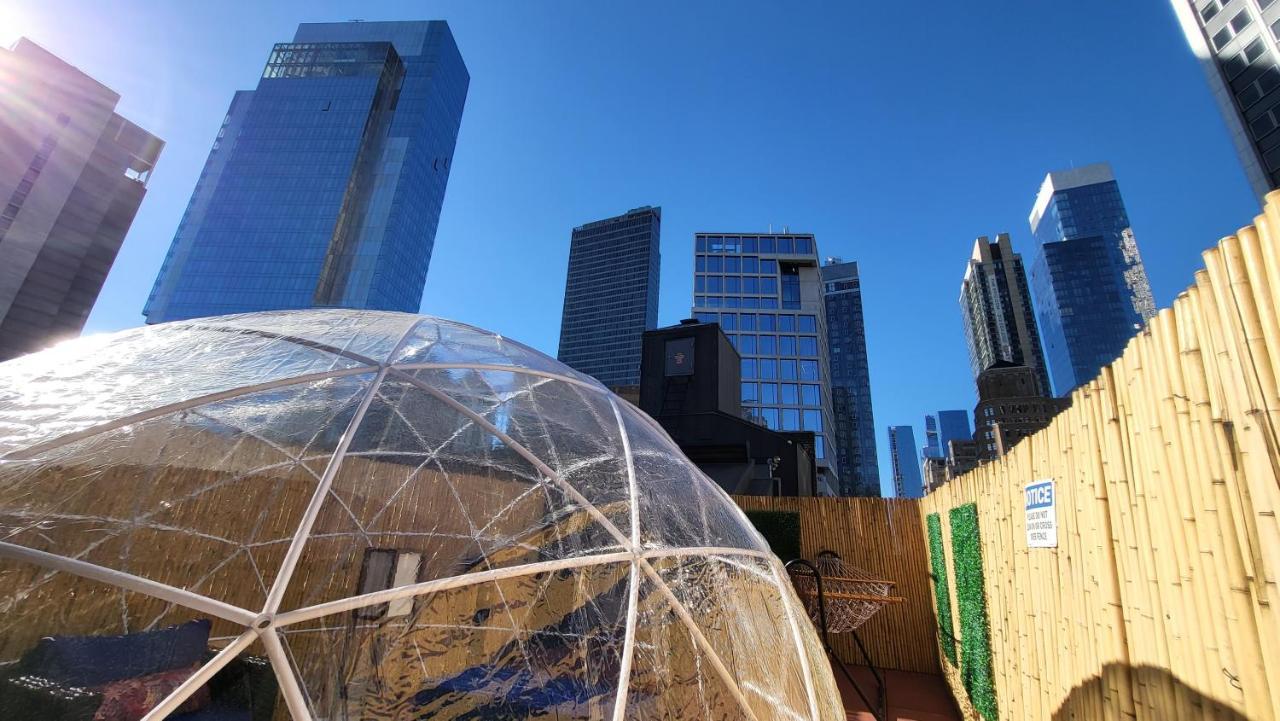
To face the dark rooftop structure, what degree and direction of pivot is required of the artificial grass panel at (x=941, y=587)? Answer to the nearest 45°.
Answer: approximately 45° to its right

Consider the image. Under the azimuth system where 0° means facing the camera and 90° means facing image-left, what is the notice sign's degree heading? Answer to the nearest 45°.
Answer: approximately 45°

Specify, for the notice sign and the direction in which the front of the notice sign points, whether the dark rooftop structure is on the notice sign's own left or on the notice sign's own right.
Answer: on the notice sign's own right

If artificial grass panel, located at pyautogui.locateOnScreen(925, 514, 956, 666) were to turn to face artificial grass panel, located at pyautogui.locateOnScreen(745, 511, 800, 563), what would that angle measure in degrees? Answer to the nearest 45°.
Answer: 0° — it already faces it

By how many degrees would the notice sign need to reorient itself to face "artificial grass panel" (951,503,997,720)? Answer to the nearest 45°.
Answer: approximately 135° to its right

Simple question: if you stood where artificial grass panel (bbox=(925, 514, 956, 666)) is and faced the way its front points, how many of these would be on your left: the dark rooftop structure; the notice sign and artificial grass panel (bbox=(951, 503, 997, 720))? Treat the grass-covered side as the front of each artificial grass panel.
2

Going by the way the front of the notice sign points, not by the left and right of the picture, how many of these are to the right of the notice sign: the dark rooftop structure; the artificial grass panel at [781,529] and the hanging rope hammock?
3

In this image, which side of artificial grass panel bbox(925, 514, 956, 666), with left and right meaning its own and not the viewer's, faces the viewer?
left

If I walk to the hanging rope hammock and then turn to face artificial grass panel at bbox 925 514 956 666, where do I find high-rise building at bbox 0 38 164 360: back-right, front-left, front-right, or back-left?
back-left

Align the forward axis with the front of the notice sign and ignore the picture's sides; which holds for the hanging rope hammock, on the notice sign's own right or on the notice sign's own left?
on the notice sign's own right

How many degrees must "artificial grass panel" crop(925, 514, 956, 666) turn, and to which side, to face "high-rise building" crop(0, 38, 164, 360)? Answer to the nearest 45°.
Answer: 0° — it already faces it

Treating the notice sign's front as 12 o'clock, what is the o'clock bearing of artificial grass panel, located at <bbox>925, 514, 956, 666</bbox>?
The artificial grass panel is roughly at 4 o'clock from the notice sign.

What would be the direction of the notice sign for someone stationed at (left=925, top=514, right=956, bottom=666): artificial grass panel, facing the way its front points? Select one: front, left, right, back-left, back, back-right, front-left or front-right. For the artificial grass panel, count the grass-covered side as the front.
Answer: left

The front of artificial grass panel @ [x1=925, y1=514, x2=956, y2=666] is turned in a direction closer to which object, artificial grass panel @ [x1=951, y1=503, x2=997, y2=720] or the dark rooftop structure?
the dark rooftop structure

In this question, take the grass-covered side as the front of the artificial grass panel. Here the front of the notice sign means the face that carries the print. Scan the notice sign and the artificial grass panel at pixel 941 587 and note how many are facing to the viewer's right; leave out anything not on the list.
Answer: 0
